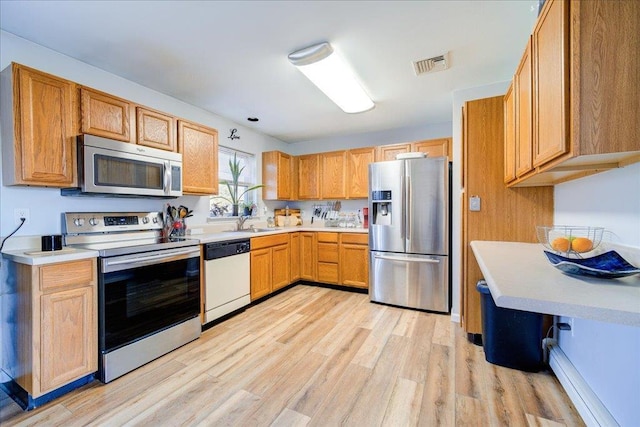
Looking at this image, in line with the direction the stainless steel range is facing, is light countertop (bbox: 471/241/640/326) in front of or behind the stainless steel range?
in front

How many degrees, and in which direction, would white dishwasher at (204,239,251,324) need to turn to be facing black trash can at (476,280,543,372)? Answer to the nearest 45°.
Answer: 0° — it already faces it

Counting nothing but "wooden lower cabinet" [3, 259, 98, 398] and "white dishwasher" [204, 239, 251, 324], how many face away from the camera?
0

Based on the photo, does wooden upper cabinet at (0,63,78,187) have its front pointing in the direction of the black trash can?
yes

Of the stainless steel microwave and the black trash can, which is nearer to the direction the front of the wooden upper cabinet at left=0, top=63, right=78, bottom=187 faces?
the black trash can

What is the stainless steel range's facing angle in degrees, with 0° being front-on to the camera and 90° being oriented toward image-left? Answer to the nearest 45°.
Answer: approximately 315°

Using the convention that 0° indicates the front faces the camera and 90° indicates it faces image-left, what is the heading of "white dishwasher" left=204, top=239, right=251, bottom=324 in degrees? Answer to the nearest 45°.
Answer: approximately 315°

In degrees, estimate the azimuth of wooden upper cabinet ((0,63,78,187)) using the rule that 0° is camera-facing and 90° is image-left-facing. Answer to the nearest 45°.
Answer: approximately 315°
